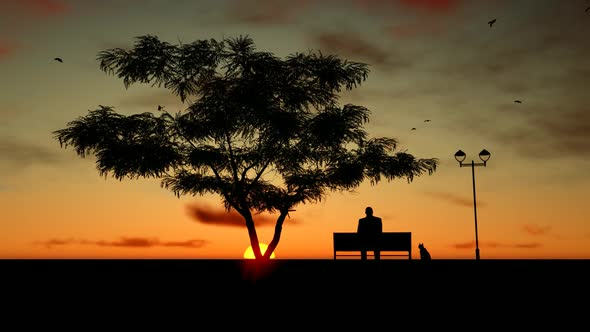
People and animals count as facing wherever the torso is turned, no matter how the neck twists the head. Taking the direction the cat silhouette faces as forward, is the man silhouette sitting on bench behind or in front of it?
in front
